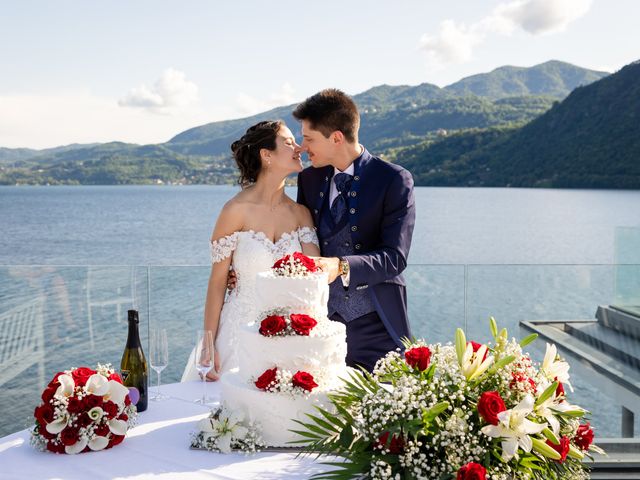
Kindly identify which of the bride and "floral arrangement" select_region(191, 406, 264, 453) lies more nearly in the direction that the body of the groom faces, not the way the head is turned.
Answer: the floral arrangement

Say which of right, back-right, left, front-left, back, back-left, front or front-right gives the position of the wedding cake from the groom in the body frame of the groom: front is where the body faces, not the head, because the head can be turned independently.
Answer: front-left

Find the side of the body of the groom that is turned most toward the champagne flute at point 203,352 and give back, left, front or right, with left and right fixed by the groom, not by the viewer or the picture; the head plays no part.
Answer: front

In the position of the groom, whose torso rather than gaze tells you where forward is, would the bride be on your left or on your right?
on your right

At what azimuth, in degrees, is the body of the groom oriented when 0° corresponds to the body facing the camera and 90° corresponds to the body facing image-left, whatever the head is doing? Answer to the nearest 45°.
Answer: approximately 45°

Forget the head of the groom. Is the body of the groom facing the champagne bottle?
yes

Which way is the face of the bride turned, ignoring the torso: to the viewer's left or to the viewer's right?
to the viewer's right

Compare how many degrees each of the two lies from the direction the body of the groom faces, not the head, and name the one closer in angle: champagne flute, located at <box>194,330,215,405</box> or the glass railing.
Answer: the champagne flute

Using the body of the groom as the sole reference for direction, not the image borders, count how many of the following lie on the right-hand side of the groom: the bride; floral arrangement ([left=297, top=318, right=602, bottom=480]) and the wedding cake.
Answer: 1

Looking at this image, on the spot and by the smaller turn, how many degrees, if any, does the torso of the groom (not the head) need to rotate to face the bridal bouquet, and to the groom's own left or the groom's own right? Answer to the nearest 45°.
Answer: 0° — they already face it

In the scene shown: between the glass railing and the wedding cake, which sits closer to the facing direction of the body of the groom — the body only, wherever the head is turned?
the wedding cake

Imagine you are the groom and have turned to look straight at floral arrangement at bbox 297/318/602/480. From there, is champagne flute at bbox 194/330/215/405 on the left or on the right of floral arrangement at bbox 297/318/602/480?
right

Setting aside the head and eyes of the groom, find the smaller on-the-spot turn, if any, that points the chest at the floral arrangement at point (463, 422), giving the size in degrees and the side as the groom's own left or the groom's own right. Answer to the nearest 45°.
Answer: approximately 45° to the groom's own left

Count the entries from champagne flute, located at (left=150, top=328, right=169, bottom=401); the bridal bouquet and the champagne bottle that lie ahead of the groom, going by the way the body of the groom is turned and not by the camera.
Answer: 3

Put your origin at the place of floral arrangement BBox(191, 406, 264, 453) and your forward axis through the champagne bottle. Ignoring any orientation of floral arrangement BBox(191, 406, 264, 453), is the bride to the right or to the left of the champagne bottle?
right

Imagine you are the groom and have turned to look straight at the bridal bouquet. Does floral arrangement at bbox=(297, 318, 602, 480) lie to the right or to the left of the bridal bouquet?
left

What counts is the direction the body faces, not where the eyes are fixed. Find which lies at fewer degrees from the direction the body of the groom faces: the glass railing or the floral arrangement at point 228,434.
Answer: the floral arrangement
